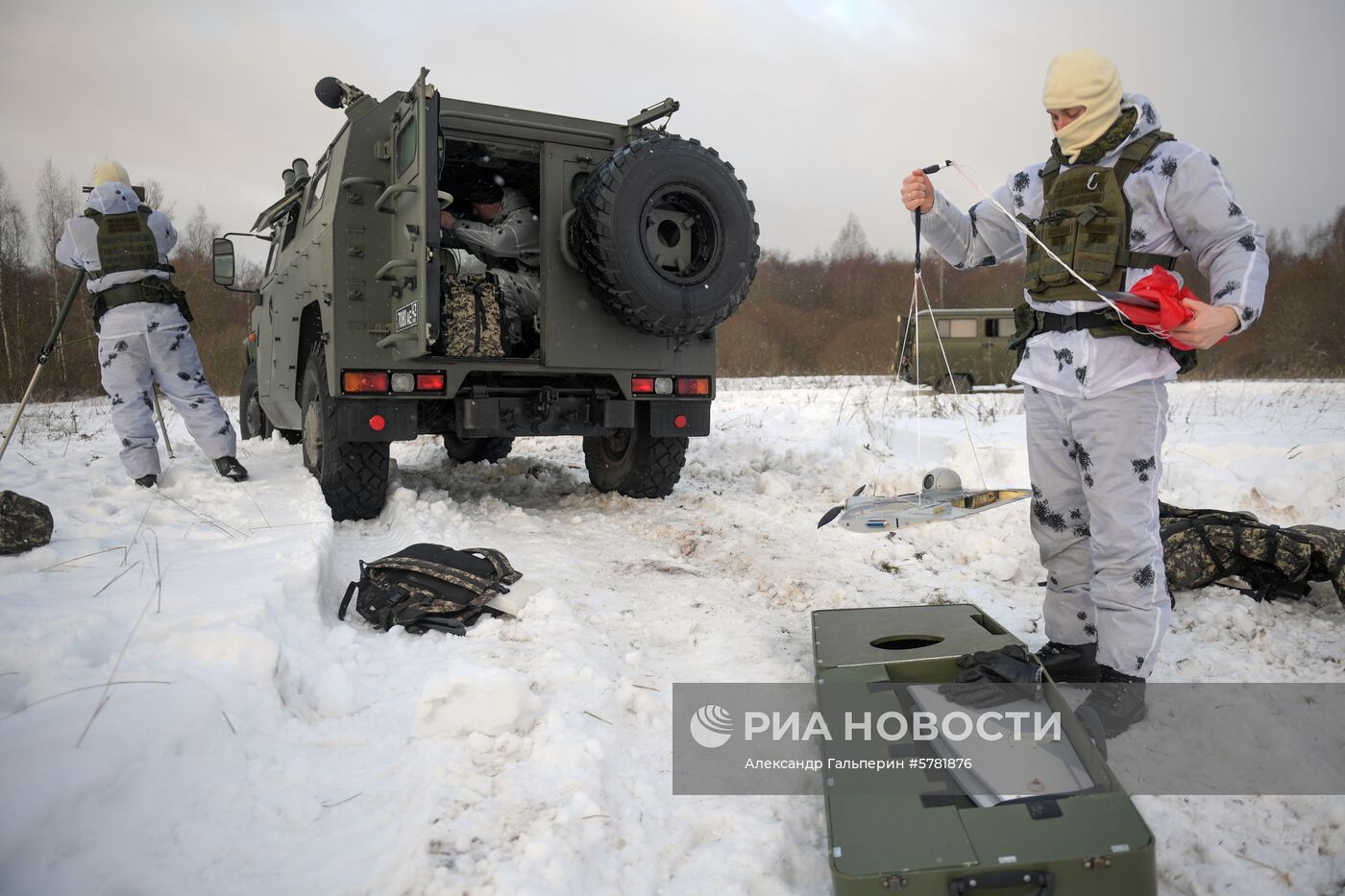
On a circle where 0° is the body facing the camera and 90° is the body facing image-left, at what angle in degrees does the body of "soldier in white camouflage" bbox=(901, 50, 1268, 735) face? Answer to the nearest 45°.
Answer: approximately 45°

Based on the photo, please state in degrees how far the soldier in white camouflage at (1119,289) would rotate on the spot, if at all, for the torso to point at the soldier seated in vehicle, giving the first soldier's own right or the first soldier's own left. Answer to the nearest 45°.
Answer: approximately 90° to the first soldier's own right

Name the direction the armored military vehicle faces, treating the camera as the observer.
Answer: facing away from the viewer and to the left of the viewer

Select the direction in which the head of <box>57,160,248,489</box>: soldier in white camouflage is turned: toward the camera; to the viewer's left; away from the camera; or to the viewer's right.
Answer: away from the camera

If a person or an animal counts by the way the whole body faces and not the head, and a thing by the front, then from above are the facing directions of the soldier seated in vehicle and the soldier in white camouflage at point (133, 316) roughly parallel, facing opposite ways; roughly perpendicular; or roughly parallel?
roughly perpendicular

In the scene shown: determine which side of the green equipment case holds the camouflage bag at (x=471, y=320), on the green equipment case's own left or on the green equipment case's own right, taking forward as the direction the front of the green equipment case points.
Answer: on the green equipment case's own right

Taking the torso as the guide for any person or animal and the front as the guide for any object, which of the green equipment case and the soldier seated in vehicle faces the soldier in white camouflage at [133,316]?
the soldier seated in vehicle

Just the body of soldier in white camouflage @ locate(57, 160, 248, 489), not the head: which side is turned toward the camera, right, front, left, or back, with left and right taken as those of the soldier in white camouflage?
back

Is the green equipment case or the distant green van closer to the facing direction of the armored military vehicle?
the distant green van

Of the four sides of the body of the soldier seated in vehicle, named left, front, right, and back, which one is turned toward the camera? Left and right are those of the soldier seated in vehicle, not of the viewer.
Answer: left

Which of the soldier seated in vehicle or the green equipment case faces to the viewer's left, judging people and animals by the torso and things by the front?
the soldier seated in vehicle
